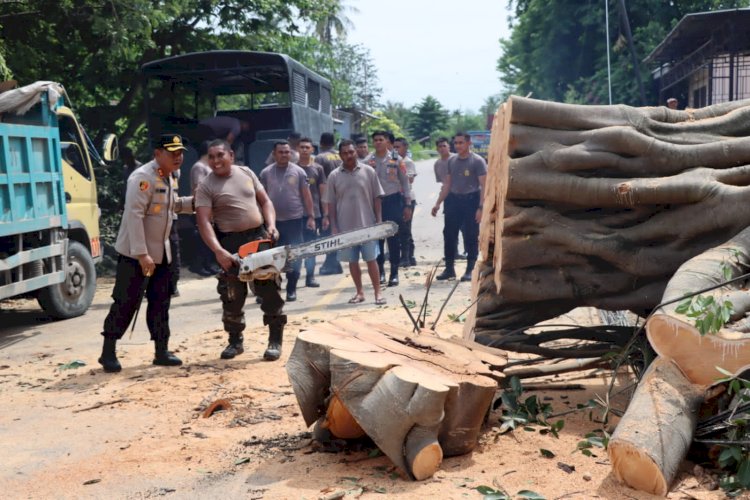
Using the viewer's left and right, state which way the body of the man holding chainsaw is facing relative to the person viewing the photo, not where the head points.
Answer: facing the viewer

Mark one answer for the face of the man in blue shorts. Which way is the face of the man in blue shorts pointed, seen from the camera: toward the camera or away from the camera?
toward the camera

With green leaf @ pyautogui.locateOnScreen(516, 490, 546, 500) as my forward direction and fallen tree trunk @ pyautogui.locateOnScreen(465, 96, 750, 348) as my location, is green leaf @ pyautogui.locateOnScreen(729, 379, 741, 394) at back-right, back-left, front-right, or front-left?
front-left

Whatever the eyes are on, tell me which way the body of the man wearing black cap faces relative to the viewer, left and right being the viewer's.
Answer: facing the viewer and to the right of the viewer

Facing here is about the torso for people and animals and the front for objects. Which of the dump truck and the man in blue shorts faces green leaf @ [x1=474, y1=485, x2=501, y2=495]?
the man in blue shorts

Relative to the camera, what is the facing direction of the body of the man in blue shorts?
toward the camera

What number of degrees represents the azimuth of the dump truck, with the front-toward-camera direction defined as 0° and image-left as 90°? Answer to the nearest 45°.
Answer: approximately 225°

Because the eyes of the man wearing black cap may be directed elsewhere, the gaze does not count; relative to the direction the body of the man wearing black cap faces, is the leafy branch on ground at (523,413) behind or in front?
in front

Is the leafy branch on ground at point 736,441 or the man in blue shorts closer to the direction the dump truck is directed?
the man in blue shorts

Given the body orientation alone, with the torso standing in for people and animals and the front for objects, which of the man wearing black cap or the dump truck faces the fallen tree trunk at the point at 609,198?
the man wearing black cap

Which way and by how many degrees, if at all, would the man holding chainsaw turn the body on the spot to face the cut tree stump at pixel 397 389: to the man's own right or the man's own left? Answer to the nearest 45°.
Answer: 0° — they already face it
